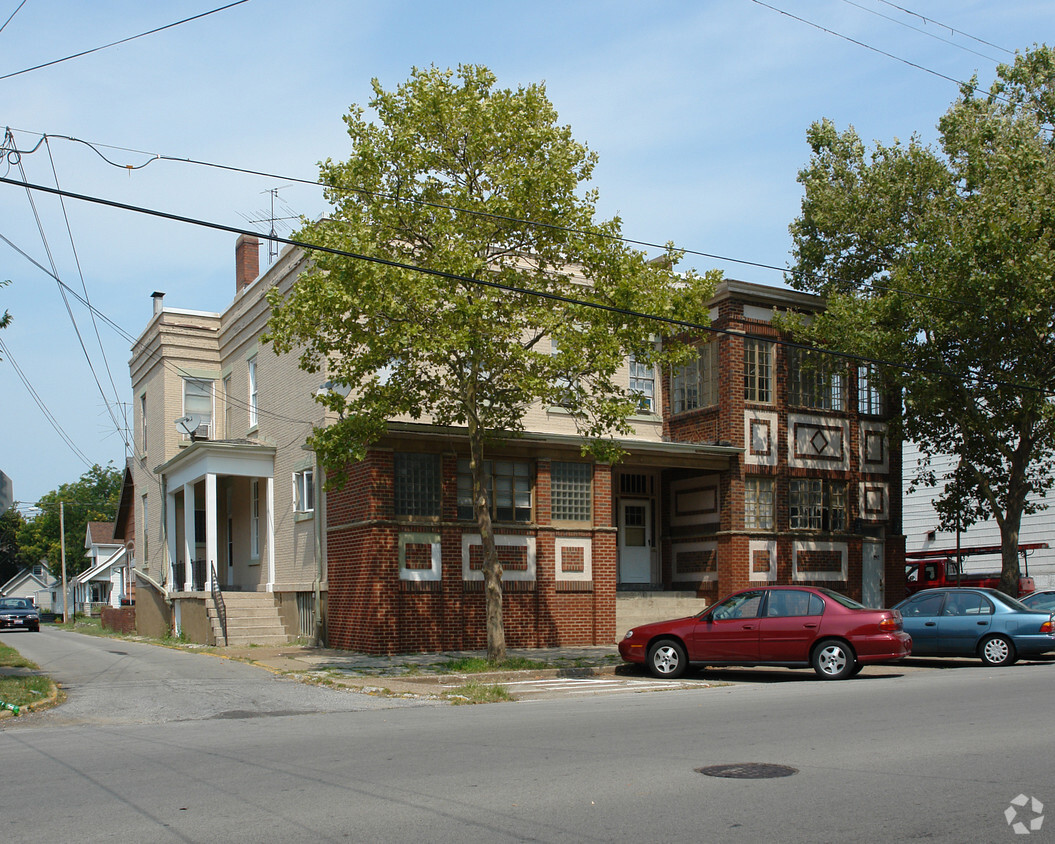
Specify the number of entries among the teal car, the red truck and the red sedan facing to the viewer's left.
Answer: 3

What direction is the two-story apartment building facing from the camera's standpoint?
toward the camera

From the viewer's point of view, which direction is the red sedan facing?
to the viewer's left

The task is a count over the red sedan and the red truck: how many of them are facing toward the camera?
0

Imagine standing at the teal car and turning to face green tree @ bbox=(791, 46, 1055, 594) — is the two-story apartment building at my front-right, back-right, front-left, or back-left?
front-left

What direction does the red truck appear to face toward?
to the viewer's left

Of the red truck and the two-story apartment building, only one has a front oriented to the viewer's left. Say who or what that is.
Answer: the red truck

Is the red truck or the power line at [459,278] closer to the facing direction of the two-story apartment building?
the power line

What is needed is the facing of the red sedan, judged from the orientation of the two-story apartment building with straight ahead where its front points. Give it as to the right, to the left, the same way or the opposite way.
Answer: to the right

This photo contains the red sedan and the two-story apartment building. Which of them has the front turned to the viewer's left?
the red sedan

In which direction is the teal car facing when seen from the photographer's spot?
facing to the left of the viewer

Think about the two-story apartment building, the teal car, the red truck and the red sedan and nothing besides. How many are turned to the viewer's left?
3
